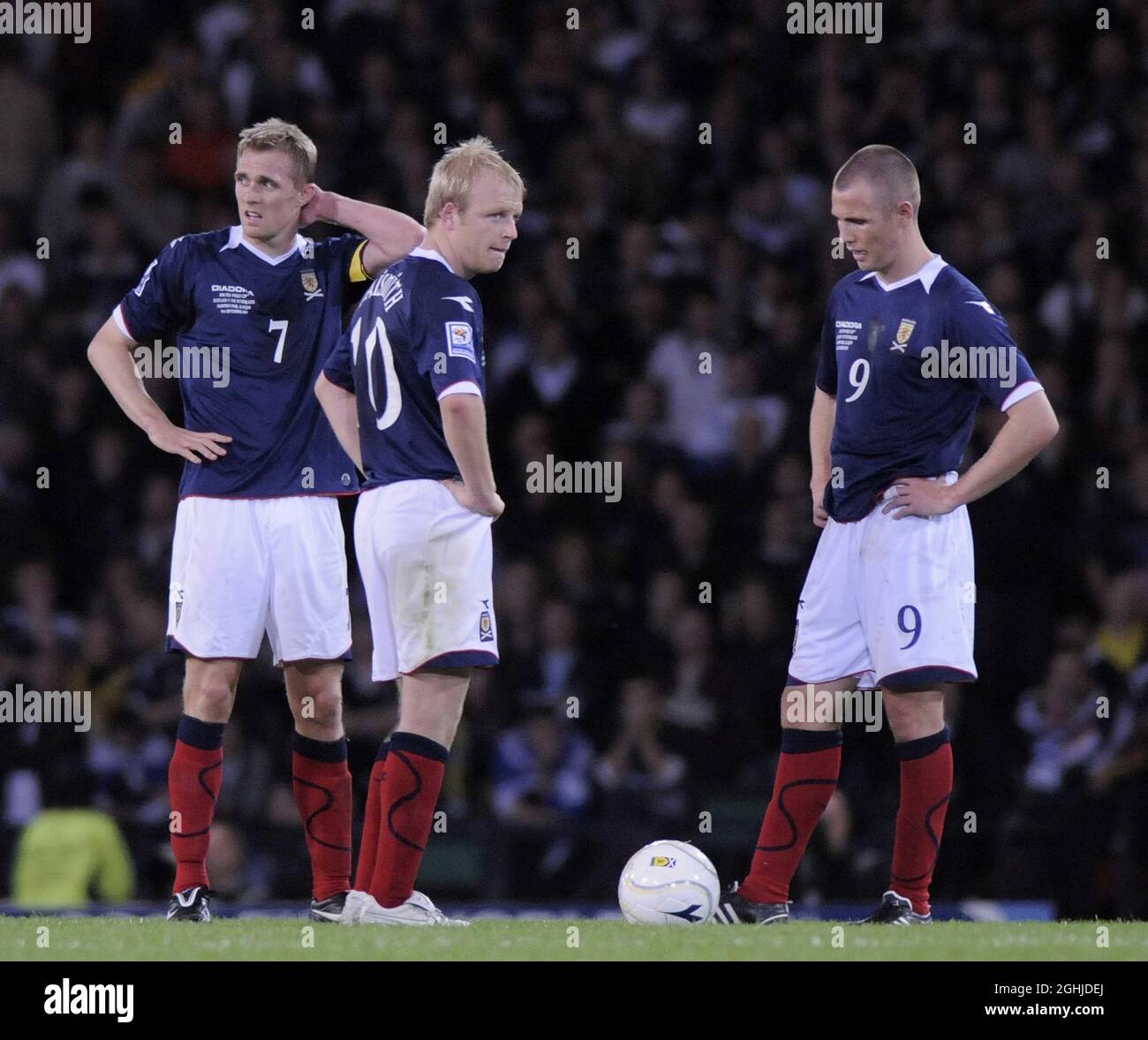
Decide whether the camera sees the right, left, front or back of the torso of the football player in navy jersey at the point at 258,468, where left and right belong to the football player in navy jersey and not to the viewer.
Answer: front

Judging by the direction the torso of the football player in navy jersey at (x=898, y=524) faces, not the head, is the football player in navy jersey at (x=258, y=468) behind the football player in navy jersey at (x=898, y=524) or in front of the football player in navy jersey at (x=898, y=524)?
in front

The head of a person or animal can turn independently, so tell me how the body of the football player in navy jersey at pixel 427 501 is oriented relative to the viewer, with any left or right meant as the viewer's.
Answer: facing away from the viewer and to the right of the viewer

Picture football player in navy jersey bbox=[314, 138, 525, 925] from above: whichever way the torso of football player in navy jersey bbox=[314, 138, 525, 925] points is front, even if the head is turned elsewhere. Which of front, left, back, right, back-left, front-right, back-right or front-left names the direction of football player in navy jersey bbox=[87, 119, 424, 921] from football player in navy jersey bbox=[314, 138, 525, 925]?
left

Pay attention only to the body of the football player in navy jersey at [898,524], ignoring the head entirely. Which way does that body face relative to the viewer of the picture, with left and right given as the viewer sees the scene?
facing the viewer and to the left of the viewer

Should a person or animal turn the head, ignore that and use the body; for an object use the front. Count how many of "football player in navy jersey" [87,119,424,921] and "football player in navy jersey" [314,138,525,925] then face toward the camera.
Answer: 1

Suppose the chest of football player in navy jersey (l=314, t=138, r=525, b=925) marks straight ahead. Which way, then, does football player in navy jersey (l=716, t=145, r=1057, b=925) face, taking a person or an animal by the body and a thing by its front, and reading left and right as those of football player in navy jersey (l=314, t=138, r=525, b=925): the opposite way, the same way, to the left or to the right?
the opposite way

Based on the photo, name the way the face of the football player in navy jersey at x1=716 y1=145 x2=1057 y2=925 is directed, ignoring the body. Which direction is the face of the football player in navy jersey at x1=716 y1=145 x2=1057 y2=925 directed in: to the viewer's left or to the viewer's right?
to the viewer's left

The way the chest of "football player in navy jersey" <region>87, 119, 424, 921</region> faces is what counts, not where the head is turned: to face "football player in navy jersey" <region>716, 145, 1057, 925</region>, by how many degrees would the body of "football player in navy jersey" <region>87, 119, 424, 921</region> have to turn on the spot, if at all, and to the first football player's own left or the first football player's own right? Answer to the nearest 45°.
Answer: approximately 90° to the first football player's own left
